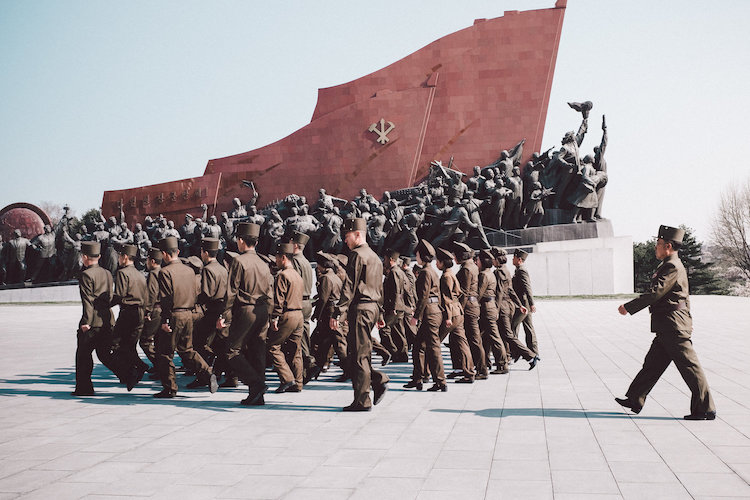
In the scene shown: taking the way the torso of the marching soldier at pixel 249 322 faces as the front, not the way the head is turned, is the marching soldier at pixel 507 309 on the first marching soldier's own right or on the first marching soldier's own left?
on the first marching soldier's own right

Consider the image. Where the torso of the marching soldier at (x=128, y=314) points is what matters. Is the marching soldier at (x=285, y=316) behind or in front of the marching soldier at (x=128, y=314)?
behind

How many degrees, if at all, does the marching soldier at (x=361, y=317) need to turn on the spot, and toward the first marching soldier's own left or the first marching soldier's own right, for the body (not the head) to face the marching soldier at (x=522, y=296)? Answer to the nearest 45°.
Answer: approximately 90° to the first marching soldier's own right

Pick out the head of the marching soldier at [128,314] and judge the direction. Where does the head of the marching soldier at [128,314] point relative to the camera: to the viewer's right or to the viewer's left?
to the viewer's left

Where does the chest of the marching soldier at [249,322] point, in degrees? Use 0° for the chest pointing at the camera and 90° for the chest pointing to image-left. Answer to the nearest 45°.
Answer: approximately 135°

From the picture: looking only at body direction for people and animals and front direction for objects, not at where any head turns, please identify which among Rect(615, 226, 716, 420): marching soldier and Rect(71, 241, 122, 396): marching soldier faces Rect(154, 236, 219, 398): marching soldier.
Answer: Rect(615, 226, 716, 420): marching soldier

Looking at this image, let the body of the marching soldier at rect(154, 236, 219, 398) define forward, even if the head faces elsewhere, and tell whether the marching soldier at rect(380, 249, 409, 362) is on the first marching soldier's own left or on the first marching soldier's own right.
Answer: on the first marching soldier's own right

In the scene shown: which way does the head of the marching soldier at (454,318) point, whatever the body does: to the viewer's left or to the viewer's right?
to the viewer's left

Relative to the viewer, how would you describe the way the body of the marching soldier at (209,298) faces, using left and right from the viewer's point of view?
facing away from the viewer and to the left of the viewer

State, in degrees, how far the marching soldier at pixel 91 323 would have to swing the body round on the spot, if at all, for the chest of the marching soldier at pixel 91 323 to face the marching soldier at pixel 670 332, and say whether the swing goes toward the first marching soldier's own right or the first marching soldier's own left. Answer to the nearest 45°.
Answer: approximately 180°

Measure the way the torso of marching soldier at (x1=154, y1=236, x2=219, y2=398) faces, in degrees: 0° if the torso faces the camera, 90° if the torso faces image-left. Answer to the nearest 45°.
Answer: approximately 135°

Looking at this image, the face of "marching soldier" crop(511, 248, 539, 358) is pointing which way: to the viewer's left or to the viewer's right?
to the viewer's left
